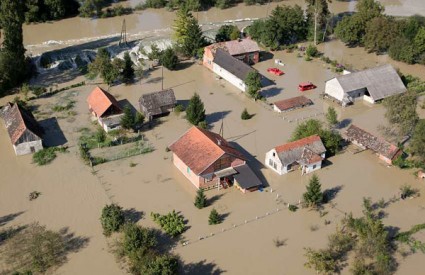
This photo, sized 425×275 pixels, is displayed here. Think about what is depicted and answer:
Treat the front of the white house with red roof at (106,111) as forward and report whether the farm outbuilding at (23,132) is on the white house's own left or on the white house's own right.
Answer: on the white house's own right

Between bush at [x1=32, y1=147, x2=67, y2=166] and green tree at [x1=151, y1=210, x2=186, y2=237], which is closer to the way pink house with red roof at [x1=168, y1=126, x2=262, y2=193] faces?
the green tree

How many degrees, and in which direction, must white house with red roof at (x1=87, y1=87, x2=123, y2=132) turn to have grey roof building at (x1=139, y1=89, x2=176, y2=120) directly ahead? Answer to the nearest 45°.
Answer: approximately 45° to its left

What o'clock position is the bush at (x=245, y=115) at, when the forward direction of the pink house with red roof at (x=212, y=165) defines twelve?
The bush is roughly at 8 o'clock from the pink house with red roof.

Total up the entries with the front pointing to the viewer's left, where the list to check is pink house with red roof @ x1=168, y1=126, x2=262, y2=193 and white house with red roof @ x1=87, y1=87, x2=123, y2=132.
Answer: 0

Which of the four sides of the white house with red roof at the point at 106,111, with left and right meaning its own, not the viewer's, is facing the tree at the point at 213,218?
front

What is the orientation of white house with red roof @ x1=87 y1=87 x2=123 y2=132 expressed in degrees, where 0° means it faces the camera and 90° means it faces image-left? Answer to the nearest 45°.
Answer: approximately 315°

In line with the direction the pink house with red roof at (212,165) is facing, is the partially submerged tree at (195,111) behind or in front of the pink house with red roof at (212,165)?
behind

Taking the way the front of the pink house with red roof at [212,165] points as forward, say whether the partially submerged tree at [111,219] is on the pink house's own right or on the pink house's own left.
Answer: on the pink house's own right

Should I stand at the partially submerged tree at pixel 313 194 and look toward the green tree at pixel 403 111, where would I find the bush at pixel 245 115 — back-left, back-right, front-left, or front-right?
front-left

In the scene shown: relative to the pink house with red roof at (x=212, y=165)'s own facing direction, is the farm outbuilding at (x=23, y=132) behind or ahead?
behind

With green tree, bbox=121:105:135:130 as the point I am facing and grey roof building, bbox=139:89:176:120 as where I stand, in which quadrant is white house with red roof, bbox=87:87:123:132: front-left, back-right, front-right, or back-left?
front-right

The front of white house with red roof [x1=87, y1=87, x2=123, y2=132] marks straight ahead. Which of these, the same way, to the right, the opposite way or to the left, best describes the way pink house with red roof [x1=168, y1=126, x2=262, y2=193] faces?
the same way
